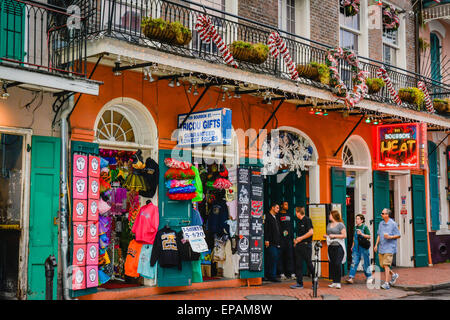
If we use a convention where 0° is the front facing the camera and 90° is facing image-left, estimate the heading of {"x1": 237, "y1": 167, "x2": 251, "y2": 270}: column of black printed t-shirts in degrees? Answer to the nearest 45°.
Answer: approximately 315°

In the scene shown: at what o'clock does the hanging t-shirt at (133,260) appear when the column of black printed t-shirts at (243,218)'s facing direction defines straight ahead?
The hanging t-shirt is roughly at 3 o'clock from the column of black printed t-shirts.

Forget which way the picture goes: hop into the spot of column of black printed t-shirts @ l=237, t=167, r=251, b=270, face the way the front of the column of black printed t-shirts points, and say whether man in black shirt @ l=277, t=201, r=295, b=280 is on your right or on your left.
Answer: on your left

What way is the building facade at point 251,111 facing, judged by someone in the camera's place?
facing the viewer and to the right of the viewer

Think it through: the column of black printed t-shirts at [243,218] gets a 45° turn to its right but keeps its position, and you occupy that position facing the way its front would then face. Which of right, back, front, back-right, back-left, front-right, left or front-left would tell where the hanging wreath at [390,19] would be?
back-left

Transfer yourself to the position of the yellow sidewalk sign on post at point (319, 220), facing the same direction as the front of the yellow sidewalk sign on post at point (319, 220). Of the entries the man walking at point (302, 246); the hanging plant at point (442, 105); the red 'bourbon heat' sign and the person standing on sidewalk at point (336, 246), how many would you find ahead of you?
2

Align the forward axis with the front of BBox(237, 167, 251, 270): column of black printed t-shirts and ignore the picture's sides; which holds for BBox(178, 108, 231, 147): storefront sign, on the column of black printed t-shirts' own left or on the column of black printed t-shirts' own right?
on the column of black printed t-shirts' own right

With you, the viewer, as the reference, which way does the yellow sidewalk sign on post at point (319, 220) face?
facing the viewer

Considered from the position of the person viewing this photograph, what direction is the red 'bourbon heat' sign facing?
facing the viewer and to the left of the viewer
